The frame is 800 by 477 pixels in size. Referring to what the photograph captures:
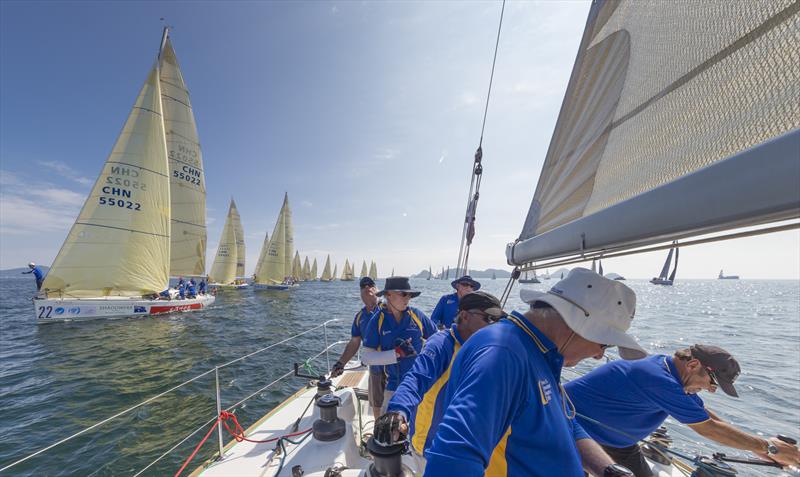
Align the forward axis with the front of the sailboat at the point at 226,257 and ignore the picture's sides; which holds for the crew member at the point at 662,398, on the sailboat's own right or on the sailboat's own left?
on the sailboat's own left

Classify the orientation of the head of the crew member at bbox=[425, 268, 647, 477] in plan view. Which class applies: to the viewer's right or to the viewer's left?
to the viewer's right

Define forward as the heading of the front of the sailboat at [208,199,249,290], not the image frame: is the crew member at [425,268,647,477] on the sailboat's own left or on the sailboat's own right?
on the sailboat's own left

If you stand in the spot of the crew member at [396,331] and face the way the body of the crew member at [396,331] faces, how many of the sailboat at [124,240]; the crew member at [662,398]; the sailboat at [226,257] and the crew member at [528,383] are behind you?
2

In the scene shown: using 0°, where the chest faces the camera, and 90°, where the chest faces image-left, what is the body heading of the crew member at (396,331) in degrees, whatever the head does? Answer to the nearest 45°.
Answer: approximately 315°

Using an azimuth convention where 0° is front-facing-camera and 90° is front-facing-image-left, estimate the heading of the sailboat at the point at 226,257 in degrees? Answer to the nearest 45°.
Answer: approximately 45°

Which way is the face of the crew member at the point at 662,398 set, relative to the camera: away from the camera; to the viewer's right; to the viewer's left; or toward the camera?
to the viewer's right

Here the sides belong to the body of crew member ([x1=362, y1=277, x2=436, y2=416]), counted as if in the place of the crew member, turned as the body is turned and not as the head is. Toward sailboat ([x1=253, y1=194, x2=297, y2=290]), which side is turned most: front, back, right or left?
back

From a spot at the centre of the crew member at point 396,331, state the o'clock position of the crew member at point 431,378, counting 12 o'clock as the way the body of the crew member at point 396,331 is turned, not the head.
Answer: the crew member at point 431,378 is roughly at 1 o'clock from the crew member at point 396,331.

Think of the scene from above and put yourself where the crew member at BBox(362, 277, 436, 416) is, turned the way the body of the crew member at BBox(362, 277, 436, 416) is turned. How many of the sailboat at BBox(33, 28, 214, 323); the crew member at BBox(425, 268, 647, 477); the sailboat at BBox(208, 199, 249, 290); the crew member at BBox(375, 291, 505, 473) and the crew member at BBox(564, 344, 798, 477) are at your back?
2
